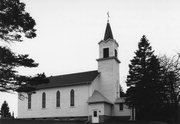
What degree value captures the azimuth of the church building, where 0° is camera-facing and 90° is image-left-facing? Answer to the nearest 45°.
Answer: approximately 315°

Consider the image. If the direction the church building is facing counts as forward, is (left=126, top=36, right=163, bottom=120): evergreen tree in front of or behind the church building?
in front

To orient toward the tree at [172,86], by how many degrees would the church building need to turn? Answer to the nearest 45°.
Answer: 0° — it already faces it

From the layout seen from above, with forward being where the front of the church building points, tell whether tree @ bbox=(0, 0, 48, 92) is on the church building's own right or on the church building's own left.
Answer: on the church building's own right
